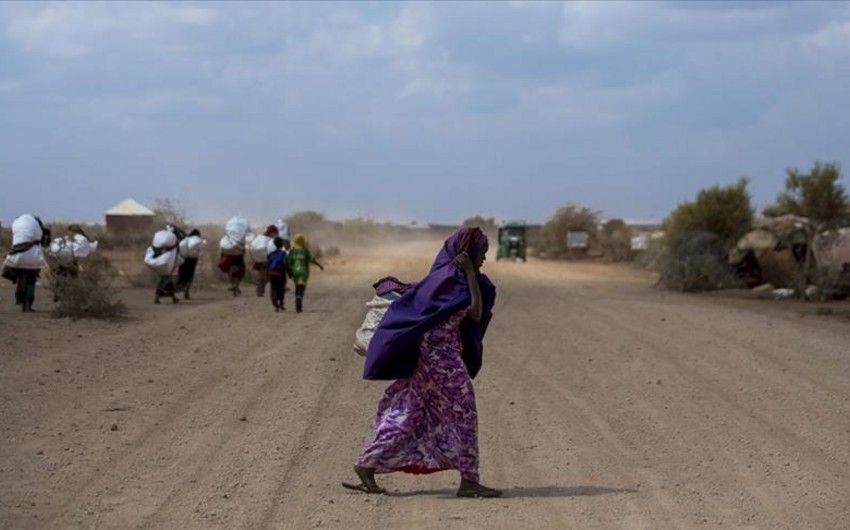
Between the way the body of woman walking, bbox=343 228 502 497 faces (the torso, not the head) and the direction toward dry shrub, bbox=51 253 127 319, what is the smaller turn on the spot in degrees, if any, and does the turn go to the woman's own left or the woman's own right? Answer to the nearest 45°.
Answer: approximately 135° to the woman's own left

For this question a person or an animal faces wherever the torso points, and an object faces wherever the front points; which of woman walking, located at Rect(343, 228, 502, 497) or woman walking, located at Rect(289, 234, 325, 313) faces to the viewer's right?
woman walking, located at Rect(343, 228, 502, 497)

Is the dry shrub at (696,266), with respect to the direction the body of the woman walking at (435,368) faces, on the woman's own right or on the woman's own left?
on the woman's own left

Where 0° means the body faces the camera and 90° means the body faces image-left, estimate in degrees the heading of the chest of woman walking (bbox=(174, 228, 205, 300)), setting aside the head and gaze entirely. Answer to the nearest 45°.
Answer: approximately 225°

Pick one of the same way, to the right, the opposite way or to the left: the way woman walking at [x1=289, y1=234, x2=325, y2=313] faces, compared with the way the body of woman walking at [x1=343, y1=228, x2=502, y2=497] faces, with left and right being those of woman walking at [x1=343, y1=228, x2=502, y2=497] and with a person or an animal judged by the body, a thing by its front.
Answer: to the left

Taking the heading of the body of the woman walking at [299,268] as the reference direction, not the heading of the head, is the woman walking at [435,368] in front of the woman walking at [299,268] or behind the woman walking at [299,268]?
behind

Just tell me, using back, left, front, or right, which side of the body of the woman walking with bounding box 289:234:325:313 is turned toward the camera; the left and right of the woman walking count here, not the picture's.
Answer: back

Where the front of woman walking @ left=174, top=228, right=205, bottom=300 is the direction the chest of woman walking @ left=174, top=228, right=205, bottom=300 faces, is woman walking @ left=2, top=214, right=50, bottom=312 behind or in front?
behind

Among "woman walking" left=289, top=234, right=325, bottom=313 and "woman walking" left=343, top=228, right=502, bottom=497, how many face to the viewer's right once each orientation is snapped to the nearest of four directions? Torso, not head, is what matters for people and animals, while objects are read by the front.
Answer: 1

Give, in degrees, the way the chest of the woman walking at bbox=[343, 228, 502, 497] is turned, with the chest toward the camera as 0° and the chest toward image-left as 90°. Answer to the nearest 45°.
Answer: approximately 270°

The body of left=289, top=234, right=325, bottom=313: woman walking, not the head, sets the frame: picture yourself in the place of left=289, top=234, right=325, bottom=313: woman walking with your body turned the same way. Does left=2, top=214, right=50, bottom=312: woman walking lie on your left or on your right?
on your left

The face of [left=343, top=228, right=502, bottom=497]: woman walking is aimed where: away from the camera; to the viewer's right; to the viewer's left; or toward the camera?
to the viewer's right
